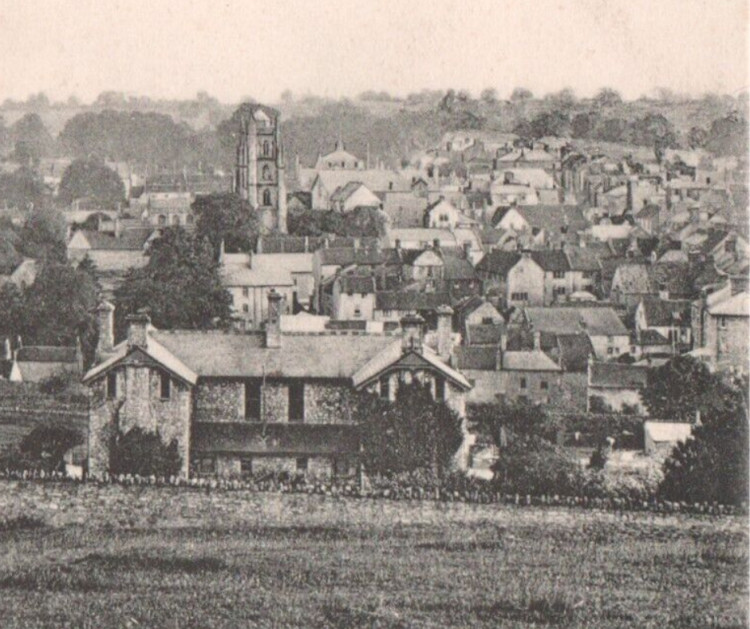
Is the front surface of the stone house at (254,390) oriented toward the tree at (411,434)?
no

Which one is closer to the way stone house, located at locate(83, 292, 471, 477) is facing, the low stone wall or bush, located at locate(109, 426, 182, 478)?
the low stone wall

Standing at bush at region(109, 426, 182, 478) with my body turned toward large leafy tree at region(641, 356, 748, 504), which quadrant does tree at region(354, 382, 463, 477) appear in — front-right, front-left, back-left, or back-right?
front-left

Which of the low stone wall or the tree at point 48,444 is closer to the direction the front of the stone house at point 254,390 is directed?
the low stone wall

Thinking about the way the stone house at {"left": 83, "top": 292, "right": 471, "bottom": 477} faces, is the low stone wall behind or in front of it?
in front

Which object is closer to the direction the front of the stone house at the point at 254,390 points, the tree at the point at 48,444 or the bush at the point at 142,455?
the bush

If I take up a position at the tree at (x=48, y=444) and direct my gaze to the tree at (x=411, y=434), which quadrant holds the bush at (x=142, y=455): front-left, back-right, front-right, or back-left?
front-right

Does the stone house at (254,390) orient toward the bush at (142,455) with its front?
no

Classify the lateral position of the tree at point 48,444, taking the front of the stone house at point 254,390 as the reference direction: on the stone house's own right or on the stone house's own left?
on the stone house's own right

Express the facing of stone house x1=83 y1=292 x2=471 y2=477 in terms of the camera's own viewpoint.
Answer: facing the viewer
